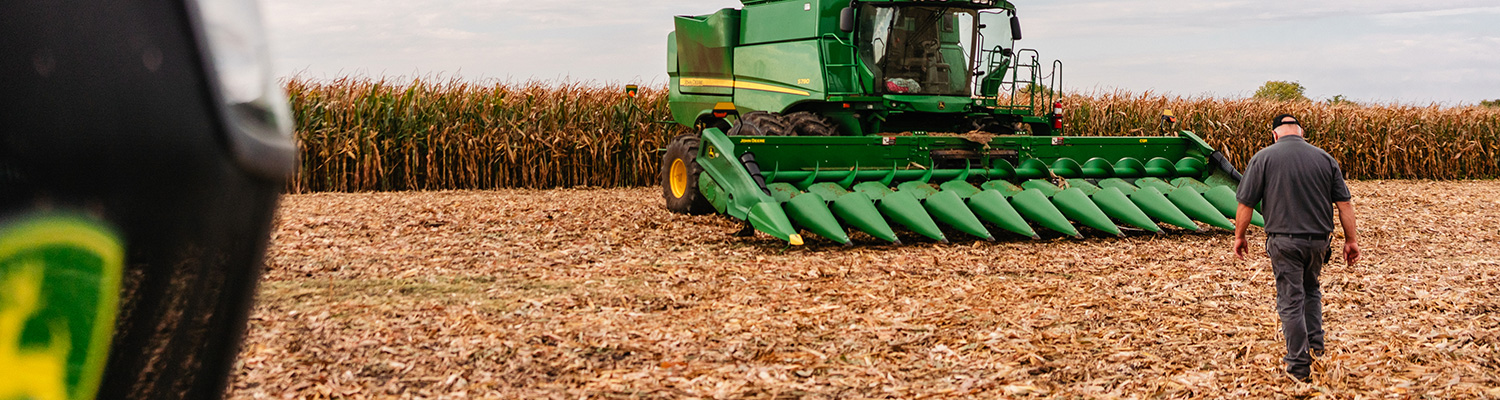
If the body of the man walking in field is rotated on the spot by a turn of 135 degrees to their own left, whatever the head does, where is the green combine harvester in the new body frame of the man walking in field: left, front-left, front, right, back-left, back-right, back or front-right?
right

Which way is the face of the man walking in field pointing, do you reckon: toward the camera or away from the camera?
away from the camera

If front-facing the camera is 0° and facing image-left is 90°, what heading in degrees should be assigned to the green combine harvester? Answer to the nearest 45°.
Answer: approximately 315°

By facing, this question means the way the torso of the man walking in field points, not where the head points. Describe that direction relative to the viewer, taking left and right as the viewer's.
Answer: facing away from the viewer
